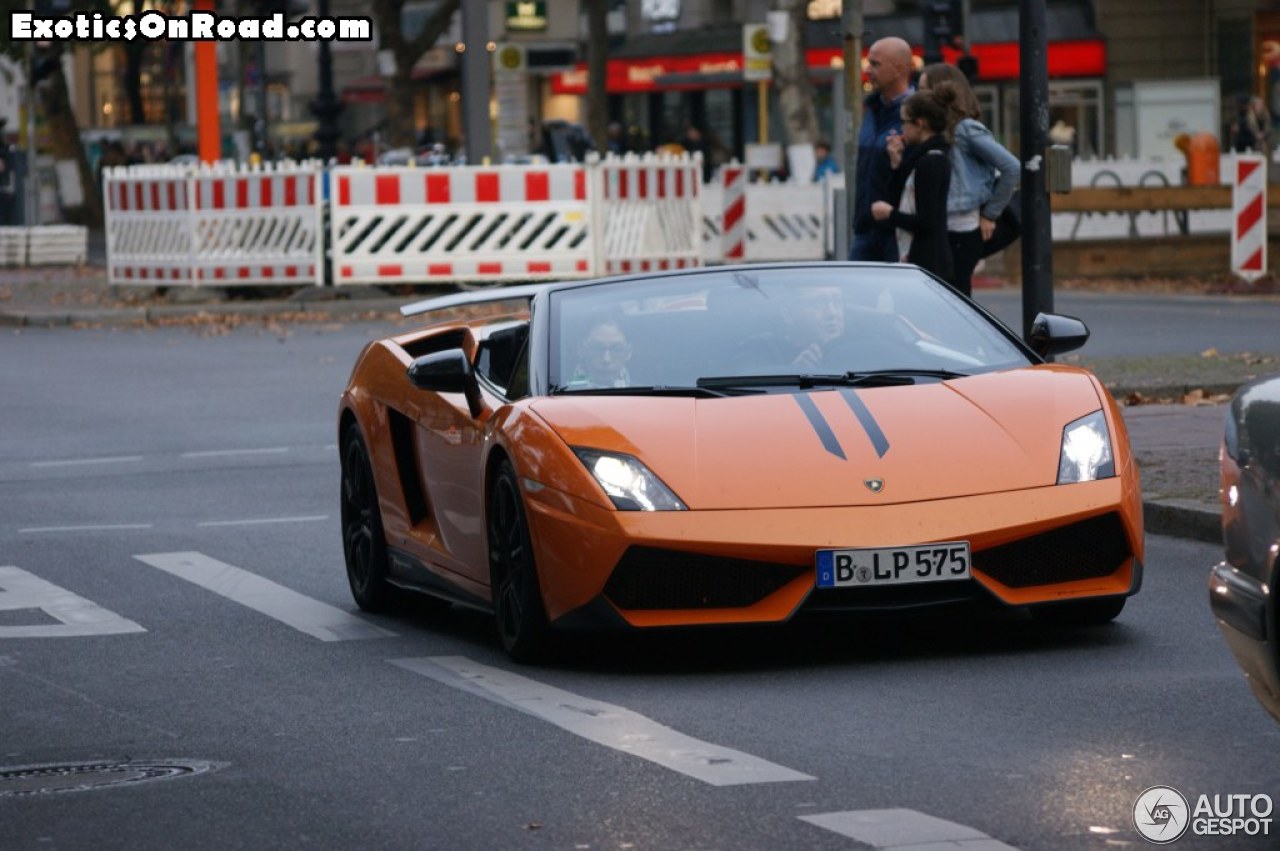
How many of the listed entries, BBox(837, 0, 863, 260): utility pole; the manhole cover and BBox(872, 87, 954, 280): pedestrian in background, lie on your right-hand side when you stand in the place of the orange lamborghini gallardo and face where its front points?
1

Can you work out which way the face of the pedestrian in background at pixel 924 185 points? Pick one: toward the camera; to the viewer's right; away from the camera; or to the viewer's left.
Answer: to the viewer's left

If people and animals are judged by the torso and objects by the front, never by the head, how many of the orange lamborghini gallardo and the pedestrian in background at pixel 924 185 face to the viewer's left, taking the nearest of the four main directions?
1

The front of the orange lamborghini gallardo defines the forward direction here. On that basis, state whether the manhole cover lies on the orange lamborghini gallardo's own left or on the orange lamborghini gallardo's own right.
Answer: on the orange lamborghini gallardo's own right

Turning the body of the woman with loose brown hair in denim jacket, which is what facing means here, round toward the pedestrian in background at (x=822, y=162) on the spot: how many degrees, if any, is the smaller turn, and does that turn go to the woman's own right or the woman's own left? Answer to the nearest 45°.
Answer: approximately 90° to the woman's own right

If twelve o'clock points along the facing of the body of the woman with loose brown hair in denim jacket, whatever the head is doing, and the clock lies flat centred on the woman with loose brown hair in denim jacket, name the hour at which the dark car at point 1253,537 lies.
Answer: The dark car is roughly at 9 o'clock from the woman with loose brown hair in denim jacket.

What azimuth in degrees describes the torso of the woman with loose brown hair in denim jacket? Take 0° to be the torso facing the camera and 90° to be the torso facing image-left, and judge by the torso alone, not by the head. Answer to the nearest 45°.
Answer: approximately 90°

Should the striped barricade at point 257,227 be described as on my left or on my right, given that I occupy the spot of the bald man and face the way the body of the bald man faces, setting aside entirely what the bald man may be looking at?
on my right

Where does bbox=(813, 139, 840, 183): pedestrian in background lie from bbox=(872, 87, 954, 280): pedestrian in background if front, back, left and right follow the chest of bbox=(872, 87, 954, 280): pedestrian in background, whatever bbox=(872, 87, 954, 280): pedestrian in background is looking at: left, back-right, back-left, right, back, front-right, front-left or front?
right

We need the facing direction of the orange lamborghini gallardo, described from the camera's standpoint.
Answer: facing the viewer and to the right of the viewer

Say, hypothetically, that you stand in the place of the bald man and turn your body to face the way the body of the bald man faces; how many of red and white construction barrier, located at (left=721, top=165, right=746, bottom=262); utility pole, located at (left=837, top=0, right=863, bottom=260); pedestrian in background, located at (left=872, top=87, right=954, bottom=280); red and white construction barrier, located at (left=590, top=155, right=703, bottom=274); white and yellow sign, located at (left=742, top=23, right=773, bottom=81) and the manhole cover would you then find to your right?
4

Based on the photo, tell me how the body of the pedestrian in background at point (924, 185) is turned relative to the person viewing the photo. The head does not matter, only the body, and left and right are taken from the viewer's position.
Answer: facing to the left of the viewer

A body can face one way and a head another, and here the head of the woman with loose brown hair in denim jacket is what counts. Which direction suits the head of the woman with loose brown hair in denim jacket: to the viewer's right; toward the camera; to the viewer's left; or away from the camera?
to the viewer's left
